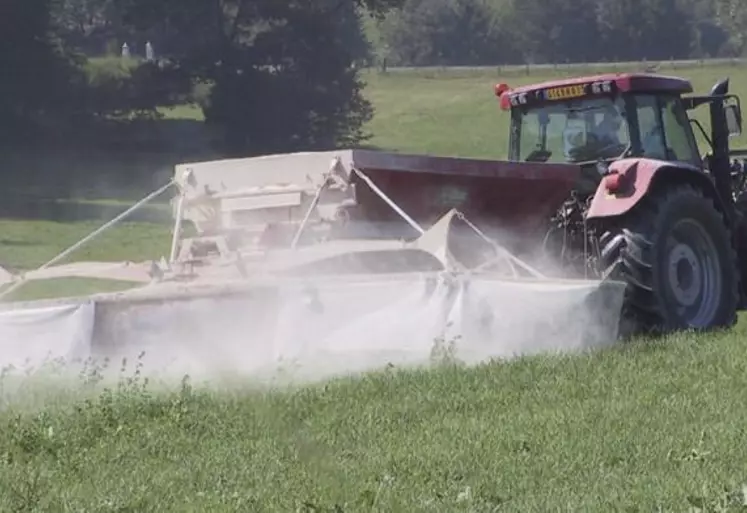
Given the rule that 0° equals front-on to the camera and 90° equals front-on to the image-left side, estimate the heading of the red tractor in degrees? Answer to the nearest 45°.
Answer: approximately 225°
